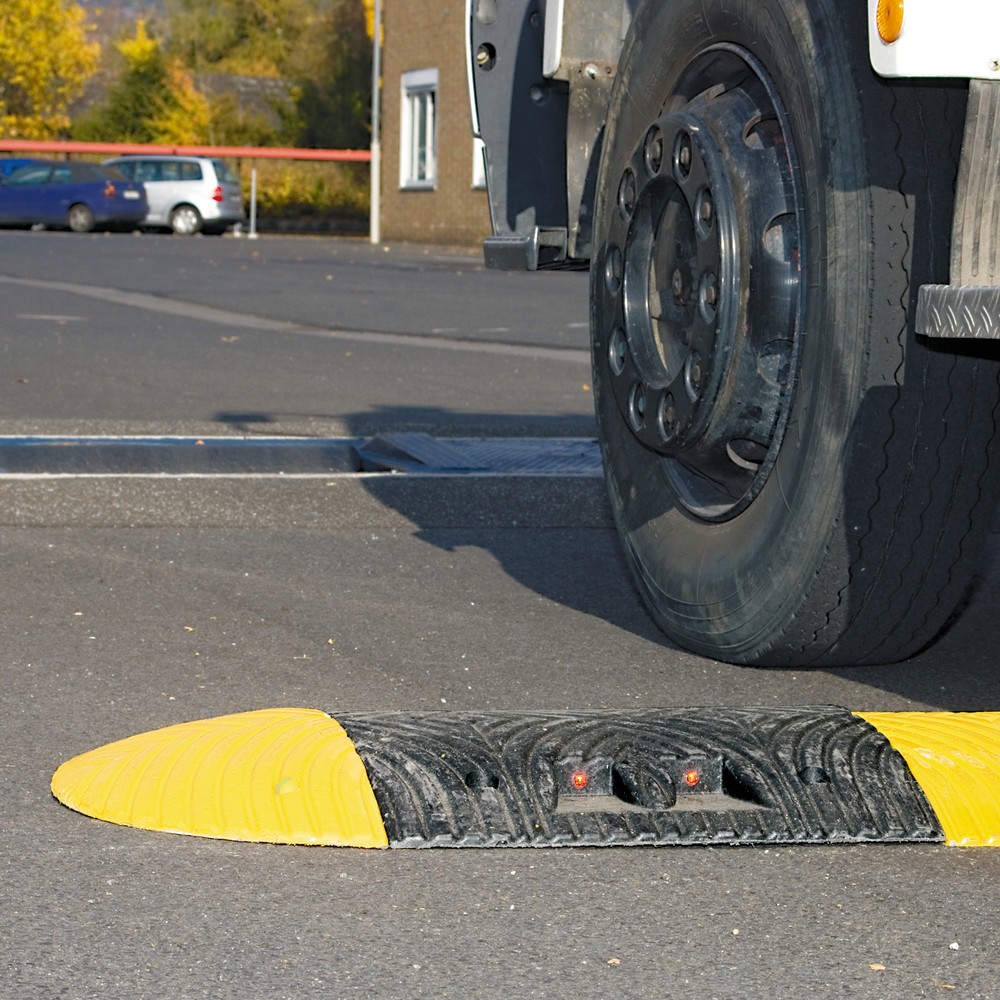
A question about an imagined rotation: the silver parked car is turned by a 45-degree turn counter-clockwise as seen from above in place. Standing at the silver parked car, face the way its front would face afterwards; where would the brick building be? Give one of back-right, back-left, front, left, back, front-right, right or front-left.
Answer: back

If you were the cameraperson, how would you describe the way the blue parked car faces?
facing away from the viewer and to the left of the viewer

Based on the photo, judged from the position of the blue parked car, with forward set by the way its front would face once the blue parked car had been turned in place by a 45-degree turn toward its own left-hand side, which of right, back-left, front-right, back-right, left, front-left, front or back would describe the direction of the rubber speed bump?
left

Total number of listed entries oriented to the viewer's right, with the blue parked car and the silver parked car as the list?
0

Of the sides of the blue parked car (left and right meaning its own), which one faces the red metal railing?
right

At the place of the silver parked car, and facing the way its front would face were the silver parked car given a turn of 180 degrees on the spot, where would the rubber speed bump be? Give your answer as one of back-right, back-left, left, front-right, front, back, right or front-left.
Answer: front-right

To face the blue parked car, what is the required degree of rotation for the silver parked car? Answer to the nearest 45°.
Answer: approximately 45° to its left

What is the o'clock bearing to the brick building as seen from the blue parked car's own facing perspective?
The brick building is roughly at 5 o'clock from the blue parked car.

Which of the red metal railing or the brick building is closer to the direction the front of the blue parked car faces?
the red metal railing

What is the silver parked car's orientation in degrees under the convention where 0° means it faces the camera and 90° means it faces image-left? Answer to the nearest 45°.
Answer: approximately 135°
